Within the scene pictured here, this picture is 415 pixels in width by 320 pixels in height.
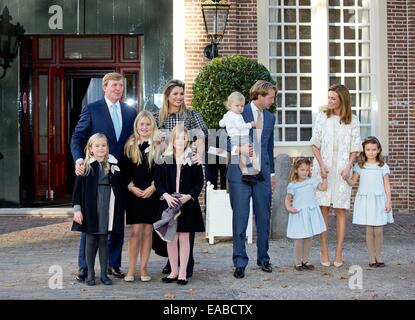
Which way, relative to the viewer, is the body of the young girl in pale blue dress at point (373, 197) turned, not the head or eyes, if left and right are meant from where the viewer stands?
facing the viewer

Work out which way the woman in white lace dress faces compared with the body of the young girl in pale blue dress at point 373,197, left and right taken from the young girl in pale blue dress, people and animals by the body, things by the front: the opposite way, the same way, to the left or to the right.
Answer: the same way

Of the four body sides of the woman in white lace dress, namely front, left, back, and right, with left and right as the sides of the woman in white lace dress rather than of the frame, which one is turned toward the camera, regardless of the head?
front

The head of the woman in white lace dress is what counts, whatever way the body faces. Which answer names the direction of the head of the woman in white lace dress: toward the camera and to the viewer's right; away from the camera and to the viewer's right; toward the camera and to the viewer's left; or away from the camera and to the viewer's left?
toward the camera and to the viewer's left

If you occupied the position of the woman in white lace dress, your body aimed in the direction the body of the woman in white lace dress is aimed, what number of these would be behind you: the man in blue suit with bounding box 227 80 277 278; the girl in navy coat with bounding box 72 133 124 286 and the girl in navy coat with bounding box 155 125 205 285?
0

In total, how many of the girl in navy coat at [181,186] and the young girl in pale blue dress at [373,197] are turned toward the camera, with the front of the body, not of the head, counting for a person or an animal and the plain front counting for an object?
2

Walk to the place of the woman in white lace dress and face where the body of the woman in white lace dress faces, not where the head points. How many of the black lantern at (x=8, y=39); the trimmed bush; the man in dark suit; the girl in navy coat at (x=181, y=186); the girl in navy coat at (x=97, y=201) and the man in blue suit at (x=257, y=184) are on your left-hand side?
0

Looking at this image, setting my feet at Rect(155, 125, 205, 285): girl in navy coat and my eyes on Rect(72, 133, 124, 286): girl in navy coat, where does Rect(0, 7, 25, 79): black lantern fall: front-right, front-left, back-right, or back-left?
front-right

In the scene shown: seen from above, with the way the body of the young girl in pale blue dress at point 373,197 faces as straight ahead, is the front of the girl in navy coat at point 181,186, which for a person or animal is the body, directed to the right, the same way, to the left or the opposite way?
the same way

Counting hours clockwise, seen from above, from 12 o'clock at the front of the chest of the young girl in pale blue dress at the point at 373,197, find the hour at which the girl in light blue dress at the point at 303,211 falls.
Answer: The girl in light blue dress is roughly at 2 o'clock from the young girl in pale blue dress.

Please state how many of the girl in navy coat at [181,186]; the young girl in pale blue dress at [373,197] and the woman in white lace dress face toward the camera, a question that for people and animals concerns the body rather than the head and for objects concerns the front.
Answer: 3

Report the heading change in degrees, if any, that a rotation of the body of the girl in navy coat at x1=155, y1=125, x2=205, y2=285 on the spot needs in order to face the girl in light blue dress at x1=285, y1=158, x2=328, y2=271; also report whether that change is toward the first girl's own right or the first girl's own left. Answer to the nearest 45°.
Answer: approximately 135° to the first girl's own left

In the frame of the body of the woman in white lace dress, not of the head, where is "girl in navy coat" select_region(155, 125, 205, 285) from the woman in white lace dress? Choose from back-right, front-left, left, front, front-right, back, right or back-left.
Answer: front-right

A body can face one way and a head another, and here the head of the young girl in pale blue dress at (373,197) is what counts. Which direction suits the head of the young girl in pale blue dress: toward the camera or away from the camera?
toward the camera

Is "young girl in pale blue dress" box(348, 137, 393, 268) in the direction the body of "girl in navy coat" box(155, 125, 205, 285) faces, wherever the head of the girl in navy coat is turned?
no

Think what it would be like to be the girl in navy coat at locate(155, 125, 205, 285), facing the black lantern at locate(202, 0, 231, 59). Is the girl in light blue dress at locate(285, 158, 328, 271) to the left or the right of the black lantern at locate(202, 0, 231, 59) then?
right

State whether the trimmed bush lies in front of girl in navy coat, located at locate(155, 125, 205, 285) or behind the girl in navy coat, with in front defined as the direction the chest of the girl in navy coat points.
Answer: behind
